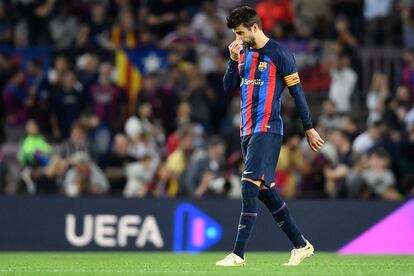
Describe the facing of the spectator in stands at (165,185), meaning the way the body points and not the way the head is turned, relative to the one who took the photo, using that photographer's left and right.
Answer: facing the viewer

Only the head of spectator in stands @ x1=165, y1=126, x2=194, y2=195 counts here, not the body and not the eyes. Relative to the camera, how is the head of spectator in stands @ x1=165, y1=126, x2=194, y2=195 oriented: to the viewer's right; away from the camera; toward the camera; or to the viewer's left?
toward the camera

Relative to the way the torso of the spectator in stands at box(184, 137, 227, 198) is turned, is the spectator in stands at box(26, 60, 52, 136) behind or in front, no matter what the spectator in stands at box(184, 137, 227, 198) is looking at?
behind

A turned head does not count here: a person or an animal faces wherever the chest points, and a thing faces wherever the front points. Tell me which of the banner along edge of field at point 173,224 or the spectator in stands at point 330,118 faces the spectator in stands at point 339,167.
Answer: the spectator in stands at point 330,118

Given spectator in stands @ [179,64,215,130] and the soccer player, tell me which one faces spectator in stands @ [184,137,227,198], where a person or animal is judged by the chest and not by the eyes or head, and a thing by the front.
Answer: spectator in stands @ [179,64,215,130]

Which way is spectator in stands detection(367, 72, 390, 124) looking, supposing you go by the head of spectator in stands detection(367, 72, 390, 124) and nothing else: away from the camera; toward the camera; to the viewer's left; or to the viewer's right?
toward the camera

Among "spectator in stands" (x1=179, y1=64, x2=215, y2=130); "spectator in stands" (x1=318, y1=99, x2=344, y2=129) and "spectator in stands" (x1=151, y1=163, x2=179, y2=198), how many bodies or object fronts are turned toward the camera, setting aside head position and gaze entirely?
3

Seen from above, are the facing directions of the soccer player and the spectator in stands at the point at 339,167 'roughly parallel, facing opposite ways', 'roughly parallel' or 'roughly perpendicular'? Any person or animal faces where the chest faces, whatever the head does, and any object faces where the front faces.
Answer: roughly parallel

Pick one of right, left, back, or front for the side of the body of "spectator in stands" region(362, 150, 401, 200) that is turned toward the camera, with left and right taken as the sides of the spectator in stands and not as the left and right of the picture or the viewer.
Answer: front

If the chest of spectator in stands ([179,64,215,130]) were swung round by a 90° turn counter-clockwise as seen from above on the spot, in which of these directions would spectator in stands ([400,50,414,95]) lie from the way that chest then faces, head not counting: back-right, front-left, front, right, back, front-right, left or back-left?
front

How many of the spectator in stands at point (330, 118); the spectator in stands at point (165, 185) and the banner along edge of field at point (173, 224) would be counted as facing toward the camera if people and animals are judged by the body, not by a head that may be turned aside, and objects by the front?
3

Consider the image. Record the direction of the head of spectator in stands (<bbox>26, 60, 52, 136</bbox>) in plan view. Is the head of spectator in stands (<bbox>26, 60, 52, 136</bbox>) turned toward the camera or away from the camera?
toward the camera

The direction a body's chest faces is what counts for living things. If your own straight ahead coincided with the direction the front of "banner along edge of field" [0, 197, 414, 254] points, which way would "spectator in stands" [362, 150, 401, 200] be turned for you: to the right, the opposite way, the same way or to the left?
the same way

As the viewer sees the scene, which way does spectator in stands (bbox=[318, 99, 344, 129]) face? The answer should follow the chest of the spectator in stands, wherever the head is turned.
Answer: toward the camera

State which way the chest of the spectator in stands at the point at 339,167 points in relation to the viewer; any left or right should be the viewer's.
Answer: facing the viewer and to the left of the viewer
